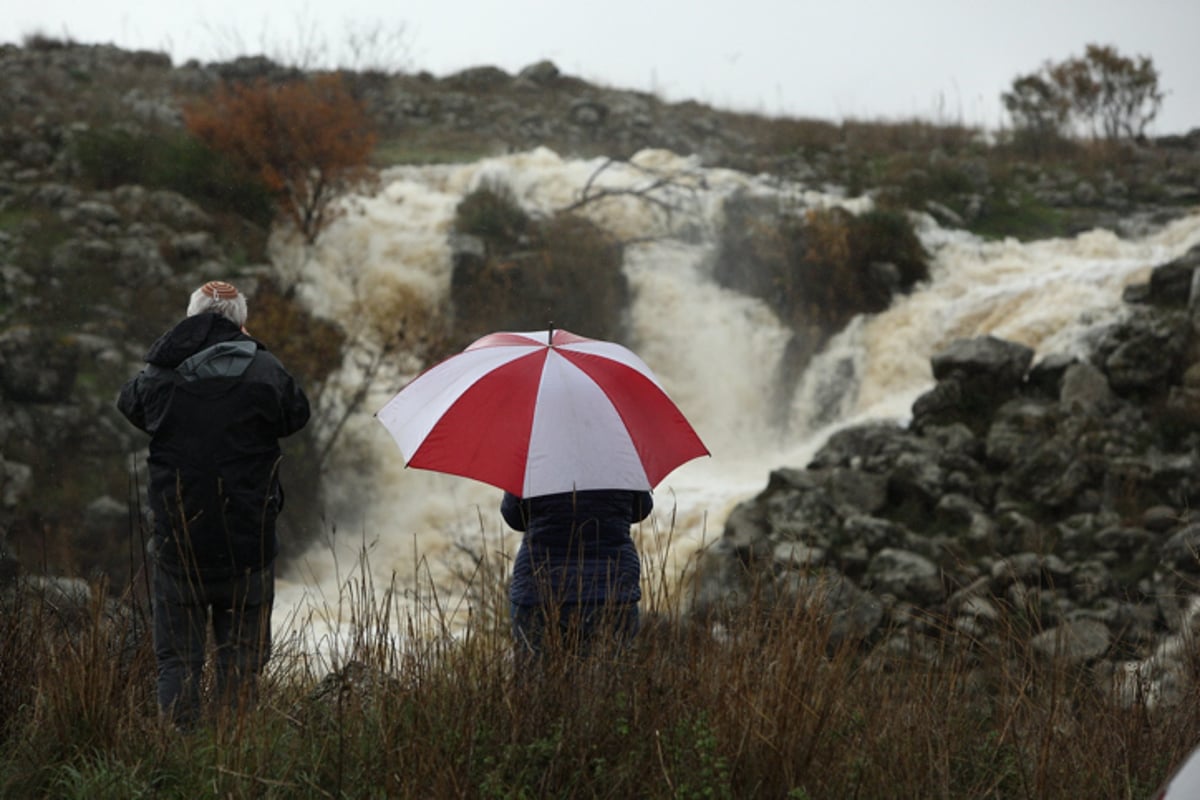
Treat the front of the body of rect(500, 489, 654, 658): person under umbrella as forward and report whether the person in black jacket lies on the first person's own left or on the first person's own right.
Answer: on the first person's own left

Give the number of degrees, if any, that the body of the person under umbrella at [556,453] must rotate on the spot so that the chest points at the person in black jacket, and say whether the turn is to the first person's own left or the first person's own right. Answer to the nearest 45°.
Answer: approximately 90° to the first person's own left

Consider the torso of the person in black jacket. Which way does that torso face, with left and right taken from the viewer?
facing away from the viewer

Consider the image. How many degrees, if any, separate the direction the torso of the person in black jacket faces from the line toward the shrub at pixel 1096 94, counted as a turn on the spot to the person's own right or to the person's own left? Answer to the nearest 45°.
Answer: approximately 45° to the person's own right

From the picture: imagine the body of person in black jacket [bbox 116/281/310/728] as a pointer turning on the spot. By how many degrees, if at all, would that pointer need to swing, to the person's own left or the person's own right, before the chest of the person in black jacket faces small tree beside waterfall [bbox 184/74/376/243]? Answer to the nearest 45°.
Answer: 0° — they already face it

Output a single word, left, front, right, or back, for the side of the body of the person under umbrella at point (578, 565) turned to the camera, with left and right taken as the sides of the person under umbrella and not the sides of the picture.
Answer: back

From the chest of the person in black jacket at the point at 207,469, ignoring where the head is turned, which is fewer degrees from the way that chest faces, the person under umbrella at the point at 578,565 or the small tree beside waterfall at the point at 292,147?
the small tree beside waterfall

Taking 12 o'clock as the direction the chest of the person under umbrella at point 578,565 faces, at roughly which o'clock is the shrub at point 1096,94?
The shrub is roughly at 1 o'clock from the person under umbrella.

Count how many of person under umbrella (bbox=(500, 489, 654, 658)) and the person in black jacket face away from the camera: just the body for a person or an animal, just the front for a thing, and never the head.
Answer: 2
